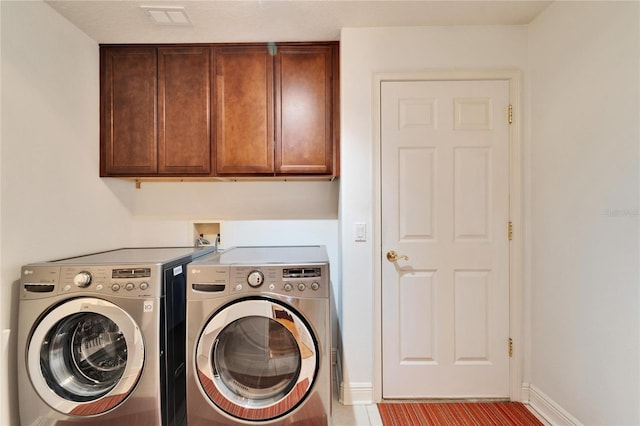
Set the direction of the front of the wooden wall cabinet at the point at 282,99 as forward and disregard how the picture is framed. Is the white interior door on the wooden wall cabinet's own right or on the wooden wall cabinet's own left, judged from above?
on the wooden wall cabinet's own left

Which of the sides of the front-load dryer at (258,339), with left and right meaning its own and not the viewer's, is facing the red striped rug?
left

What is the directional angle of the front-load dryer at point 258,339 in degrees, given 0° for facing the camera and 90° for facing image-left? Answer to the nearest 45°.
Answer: approximately 0°

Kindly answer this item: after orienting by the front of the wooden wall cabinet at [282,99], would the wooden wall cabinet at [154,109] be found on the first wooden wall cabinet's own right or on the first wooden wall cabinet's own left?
on the first wooden wall cabinet's own right

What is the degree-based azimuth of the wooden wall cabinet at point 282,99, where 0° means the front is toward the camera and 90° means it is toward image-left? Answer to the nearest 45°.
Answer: approximately 0°

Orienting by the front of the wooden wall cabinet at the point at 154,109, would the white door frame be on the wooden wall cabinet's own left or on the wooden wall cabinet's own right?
on the wooden wall cabinet's own left

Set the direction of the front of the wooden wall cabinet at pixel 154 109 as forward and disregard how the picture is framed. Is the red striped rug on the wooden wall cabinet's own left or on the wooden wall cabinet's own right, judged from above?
on the wooden wall cabinet's own left
